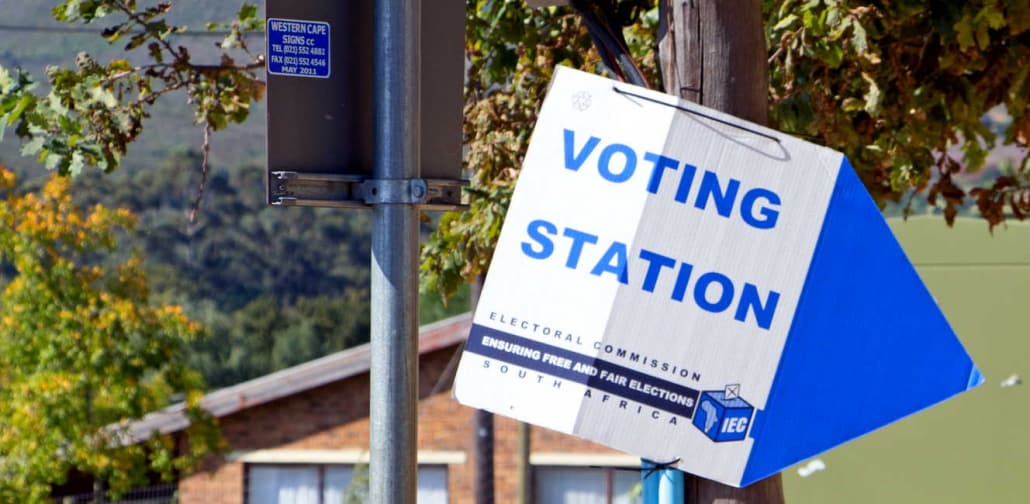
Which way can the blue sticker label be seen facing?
toward the camera

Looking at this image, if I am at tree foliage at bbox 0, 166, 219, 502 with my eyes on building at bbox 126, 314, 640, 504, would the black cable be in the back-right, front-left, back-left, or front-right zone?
back-right

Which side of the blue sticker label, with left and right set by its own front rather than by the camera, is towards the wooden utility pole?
left

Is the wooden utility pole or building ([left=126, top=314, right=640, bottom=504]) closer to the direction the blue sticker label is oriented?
the wooden utility pole

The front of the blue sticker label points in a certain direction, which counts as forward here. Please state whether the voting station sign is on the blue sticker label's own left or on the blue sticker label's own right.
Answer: on the blue sticker label's own left

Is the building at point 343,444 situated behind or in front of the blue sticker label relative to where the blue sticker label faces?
behind

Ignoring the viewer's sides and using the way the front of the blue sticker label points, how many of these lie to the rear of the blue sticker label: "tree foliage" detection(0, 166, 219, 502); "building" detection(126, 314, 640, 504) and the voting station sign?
2

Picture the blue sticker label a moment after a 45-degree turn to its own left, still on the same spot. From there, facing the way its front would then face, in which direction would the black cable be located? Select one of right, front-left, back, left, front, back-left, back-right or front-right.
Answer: front-left

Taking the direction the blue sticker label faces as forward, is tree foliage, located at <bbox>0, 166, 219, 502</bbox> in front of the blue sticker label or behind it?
behind

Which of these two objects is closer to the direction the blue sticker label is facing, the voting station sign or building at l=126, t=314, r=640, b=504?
the voting station sign
